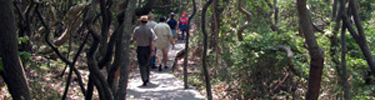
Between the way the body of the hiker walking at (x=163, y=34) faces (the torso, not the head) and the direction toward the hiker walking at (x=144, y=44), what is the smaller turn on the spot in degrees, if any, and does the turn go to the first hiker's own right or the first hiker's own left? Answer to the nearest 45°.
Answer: approximately 180°

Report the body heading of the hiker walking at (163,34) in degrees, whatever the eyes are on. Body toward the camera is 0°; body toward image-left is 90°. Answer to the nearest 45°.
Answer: approximately 180°

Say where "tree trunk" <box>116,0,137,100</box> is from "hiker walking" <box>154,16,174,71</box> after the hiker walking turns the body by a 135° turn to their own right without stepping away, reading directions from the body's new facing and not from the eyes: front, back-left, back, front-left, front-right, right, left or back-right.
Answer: front-right

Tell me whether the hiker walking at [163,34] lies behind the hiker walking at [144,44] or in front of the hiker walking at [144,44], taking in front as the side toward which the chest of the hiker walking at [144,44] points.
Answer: in front

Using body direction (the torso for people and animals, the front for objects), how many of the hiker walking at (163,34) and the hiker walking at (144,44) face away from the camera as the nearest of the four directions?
2

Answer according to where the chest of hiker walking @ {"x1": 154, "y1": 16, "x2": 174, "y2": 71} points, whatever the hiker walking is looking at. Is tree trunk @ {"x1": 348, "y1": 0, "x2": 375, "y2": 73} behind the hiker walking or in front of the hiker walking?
behind

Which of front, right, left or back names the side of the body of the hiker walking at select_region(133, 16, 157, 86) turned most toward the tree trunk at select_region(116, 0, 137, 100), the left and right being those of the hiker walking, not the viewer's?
back

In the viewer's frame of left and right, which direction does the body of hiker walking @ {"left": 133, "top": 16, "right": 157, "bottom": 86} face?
facing away from the viewer

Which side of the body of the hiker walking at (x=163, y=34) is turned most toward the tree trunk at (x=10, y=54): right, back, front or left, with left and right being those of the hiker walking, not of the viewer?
back
